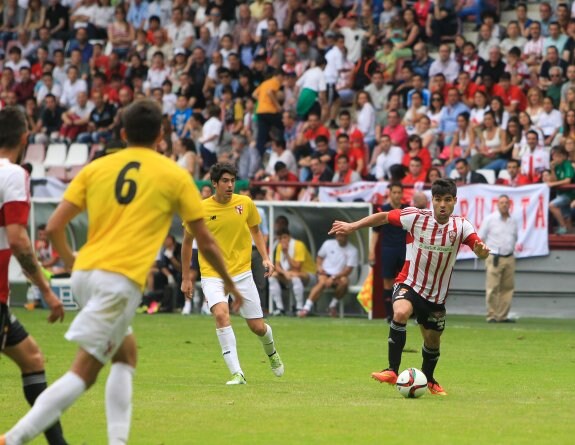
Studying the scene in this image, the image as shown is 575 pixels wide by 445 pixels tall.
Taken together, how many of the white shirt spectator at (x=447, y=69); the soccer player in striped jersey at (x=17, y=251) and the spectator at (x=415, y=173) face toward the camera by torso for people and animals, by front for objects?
2

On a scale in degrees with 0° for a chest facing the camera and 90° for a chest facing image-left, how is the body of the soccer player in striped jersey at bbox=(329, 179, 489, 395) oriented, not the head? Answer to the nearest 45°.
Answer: approximately 0°

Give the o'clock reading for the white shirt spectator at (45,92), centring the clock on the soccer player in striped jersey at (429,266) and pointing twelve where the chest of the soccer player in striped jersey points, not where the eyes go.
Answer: The white shirt spectator is roughly at 5 o'clock from the soccer player in striped jersey.

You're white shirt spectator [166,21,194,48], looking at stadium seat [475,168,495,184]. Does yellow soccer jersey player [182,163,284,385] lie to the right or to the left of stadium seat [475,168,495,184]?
right

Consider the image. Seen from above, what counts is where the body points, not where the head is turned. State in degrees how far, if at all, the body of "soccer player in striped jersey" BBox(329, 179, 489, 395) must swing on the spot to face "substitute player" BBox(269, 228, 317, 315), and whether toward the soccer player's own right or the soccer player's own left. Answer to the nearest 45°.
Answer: approximately 180°

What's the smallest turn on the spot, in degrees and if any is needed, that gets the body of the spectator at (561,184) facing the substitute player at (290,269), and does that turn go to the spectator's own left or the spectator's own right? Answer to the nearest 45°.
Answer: approximately 45° to the spectator's own right

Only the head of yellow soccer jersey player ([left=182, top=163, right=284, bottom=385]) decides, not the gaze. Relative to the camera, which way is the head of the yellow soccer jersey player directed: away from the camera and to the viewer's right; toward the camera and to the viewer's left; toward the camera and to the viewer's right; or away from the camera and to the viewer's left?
toward the camera and to the viewer's right

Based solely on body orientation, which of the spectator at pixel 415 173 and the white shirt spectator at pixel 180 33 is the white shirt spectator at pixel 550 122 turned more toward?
the spectator

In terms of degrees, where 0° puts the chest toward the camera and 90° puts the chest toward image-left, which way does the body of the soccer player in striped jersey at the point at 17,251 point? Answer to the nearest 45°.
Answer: approximately 225°
